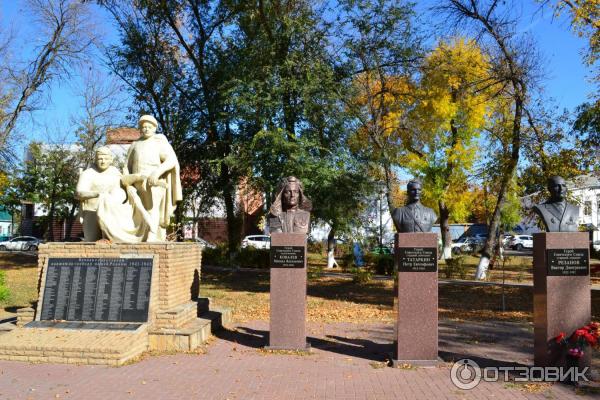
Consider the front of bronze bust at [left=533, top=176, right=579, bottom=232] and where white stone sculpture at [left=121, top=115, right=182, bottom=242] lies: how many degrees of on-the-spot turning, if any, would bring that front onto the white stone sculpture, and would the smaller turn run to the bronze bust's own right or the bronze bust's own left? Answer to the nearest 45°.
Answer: approximately 135° to the bronze bust's own right

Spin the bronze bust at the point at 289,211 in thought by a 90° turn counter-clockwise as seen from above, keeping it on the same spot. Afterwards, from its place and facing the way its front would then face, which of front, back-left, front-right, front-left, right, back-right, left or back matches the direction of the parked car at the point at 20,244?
back-left

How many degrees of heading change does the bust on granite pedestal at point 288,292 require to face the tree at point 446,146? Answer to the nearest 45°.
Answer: approximately 135° to its left

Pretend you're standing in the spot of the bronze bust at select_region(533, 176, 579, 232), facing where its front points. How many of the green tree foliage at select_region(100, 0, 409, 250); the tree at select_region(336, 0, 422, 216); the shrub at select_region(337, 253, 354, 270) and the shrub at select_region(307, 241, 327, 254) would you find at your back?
4

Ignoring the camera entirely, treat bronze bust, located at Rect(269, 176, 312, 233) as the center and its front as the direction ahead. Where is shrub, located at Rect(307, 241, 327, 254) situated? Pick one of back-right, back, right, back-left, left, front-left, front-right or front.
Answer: back

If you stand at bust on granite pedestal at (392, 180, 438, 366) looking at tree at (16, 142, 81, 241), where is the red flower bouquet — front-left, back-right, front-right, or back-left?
back-right

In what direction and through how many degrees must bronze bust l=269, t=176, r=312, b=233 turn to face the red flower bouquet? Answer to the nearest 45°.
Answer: approximately 45° to its left

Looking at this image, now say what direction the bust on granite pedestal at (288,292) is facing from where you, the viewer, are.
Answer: facing the viewer

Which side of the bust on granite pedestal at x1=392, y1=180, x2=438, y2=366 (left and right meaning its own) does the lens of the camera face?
front

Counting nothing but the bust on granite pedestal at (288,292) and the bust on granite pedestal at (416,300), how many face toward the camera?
2

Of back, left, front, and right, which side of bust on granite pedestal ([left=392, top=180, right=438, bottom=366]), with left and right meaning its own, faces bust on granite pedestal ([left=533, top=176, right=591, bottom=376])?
left

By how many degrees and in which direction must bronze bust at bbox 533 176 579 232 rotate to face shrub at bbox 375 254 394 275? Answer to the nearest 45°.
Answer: approximately 180°
